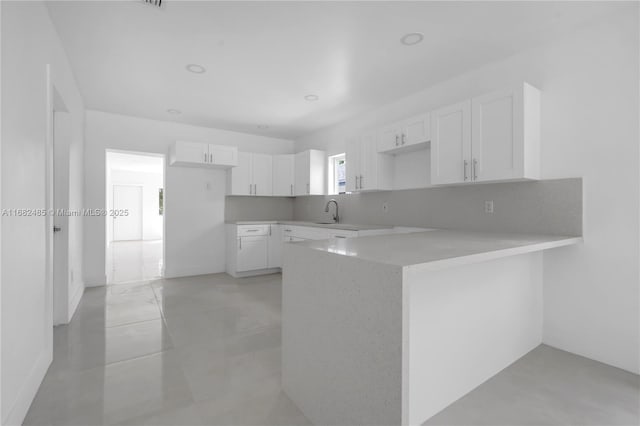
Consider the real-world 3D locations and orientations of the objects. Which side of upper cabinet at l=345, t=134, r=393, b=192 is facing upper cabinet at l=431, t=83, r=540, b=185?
left

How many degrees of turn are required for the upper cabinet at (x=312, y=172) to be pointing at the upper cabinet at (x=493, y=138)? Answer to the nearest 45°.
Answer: approximately 90° to its left

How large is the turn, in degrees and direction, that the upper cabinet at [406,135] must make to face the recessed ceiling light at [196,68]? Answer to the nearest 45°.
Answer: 0° — it already faces it

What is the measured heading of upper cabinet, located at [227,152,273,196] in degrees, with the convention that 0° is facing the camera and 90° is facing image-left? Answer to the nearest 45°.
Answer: approximately 0°

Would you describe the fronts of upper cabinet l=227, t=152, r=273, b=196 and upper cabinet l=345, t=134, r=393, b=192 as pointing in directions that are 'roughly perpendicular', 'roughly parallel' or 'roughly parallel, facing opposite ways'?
roughly perpendicular

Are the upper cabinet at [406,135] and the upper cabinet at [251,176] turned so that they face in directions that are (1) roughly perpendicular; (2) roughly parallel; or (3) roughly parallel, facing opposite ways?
roughly perpendicular

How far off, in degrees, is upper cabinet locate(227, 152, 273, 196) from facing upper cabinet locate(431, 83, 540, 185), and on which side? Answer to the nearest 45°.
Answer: approximately 45° to its left

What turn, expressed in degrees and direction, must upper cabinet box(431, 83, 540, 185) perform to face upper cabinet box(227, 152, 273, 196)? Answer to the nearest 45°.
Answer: approximately 45° to its right
